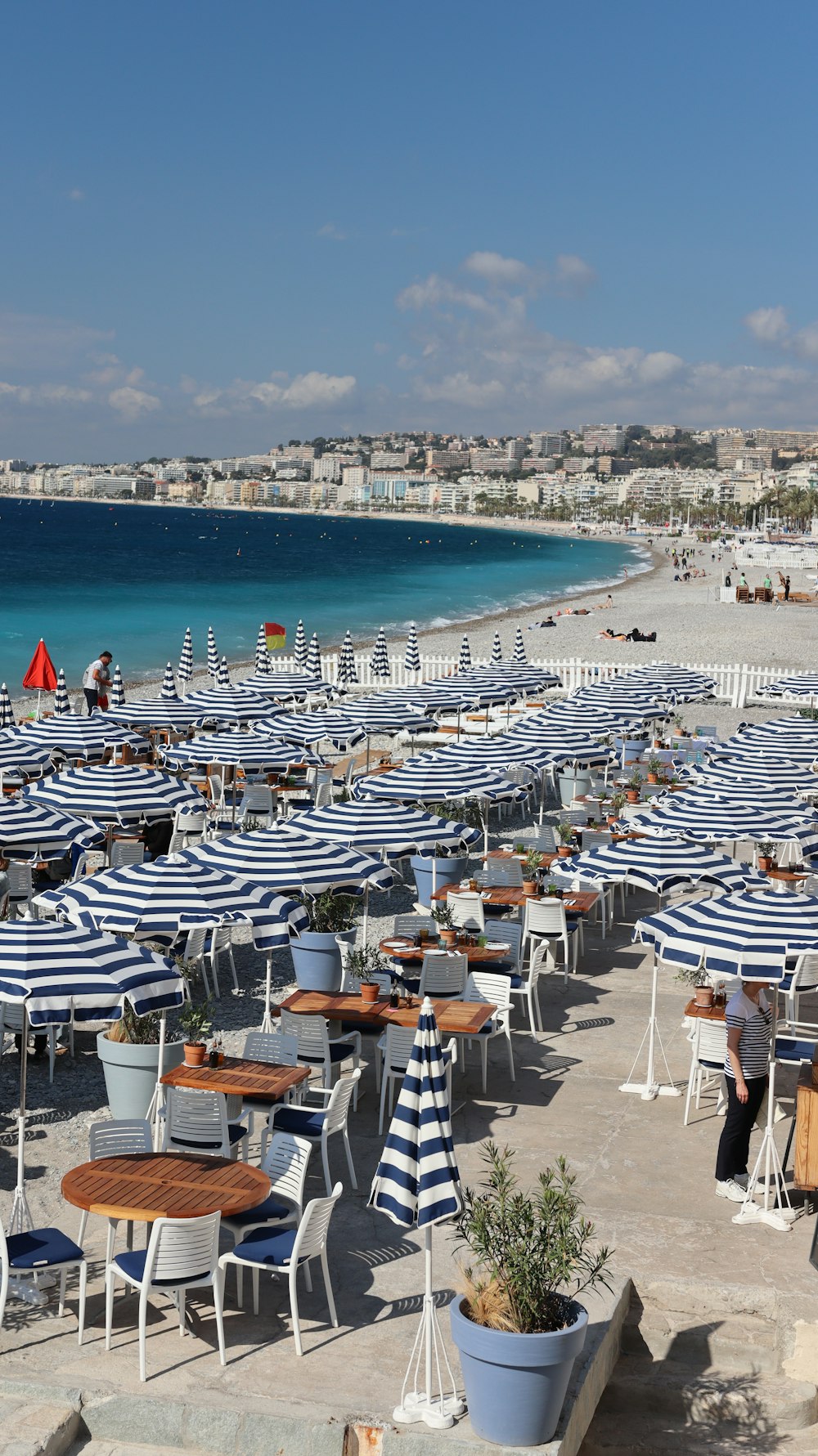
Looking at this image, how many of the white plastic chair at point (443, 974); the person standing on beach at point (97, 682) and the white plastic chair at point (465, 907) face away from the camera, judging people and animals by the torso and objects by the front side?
2

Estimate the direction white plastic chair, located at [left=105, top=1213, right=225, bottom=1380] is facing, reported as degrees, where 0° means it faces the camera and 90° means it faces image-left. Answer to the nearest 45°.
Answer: approximately 135°

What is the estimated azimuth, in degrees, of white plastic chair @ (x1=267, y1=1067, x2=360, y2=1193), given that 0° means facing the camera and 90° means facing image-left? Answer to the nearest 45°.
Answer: approximately 135°

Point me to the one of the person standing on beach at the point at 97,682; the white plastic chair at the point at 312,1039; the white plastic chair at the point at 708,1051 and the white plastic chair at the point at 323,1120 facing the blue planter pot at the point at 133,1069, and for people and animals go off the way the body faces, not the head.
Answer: the white plastic chair at the point at 323,1120

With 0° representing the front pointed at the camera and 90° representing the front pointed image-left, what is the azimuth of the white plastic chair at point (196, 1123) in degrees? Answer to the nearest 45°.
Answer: approximately 225°

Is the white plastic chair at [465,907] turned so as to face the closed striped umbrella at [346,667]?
yes

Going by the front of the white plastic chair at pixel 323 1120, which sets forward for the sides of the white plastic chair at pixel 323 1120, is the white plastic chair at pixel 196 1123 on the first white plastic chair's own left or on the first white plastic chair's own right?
on the first white plastic chair's own left
